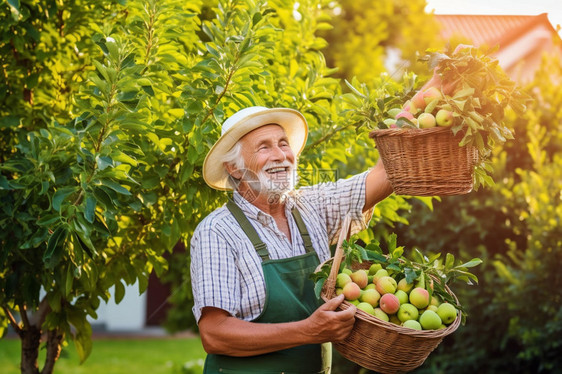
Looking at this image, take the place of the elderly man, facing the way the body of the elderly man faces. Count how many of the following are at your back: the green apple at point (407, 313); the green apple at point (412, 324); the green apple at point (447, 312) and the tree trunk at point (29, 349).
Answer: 1

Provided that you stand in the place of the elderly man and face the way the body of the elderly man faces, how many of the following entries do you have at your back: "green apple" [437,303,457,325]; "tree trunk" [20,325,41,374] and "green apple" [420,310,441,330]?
1

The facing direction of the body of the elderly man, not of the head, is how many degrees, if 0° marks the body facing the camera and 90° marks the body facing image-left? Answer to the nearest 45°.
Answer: approximately 315°

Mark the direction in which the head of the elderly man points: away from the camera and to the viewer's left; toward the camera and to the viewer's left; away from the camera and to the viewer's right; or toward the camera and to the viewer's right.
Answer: toward the camera and to the viewer's right

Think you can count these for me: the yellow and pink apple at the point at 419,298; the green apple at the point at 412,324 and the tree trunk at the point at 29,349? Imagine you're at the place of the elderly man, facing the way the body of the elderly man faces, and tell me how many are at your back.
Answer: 1

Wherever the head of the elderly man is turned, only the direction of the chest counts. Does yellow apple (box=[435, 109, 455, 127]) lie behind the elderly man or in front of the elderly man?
in front

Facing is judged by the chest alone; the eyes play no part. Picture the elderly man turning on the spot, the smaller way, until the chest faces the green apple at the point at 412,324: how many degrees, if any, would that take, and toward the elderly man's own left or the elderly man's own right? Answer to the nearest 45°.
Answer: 0° — they already face it

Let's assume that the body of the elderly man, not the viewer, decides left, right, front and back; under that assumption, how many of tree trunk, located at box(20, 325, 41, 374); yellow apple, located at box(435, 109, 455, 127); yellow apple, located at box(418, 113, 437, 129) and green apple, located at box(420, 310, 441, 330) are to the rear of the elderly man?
1
